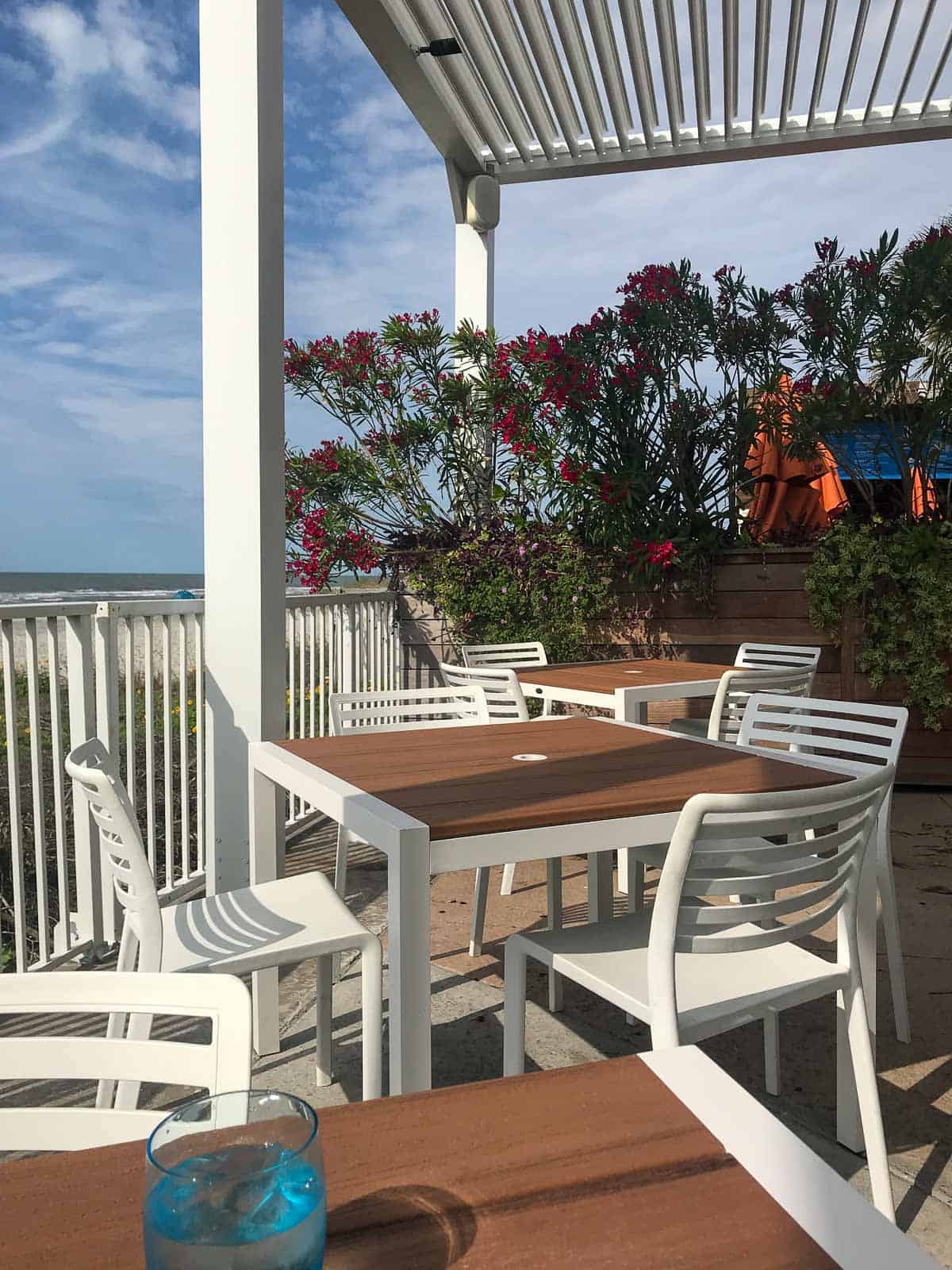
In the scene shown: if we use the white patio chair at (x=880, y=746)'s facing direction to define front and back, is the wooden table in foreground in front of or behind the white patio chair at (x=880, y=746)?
in front

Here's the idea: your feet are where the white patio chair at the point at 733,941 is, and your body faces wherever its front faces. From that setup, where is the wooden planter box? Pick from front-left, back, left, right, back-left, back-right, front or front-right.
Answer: front-right

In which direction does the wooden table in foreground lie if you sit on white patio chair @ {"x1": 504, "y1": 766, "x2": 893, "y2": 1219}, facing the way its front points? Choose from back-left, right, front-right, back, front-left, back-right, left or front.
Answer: back-left

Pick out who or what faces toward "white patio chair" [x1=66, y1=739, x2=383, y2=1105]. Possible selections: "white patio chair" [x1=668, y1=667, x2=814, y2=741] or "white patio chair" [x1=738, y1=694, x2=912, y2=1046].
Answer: "white patio chair" [x1=738, y1=694, x2=912, y2=1046]

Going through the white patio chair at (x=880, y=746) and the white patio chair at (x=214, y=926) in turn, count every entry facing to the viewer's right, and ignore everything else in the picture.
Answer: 1

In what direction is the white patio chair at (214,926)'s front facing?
to the viewer's right

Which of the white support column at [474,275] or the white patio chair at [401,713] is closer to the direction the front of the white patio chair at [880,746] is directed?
the white patio chair

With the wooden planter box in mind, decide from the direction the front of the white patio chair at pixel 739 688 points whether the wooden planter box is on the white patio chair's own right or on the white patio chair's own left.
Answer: on the white patio chair's own right

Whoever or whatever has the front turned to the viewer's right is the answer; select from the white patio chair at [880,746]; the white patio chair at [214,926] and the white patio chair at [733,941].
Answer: the white patio chair at [214,926]

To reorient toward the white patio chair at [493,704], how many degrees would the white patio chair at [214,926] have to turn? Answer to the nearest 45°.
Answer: approximately 45° to its left

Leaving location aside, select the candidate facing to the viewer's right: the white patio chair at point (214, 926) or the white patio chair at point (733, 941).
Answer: the white patio chair at point (214, 926)

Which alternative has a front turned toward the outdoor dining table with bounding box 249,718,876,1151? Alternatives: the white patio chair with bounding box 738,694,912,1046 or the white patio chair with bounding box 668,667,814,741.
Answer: the white patio chair with bounding box 738,694,912,1046

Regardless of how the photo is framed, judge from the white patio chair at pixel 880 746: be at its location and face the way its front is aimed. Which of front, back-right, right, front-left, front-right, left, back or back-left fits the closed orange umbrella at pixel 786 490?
back-right

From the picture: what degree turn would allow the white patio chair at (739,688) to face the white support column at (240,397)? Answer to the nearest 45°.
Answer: approximately 90° to its left

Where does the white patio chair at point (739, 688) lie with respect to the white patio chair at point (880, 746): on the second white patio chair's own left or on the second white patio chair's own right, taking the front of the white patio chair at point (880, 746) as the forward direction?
on the second white patio chair's own right

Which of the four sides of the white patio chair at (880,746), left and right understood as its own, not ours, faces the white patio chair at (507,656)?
right

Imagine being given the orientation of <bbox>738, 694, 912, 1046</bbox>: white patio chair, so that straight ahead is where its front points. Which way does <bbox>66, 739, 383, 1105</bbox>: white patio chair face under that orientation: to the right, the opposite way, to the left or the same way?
the opposite way

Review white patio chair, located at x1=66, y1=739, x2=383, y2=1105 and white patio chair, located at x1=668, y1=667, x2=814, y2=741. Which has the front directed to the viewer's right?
white patio chair, located at x1=66, y1=739, x2=383, y2=1105
